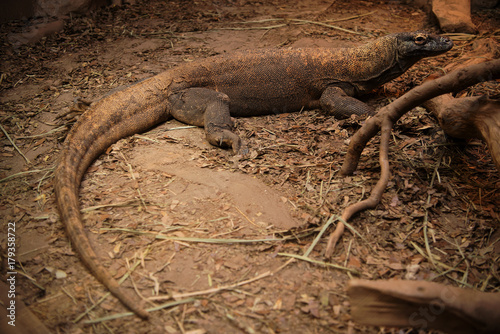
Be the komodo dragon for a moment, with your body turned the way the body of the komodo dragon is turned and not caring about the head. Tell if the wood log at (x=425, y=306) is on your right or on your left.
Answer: on your right

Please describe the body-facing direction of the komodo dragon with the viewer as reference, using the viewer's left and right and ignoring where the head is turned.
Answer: facing to the right of the viewer
